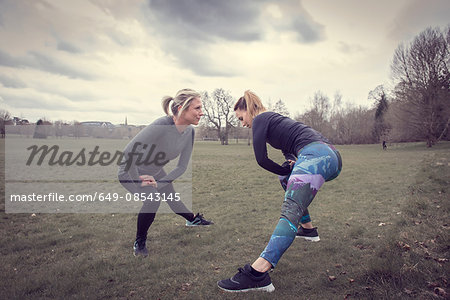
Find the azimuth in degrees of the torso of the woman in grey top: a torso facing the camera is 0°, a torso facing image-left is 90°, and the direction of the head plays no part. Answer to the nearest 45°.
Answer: approximately 315°

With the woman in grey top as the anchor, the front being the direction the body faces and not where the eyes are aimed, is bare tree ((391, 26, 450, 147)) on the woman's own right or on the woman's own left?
on the woman's own left

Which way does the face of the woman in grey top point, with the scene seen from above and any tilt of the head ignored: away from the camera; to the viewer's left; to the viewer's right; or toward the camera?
to the viewer's right
